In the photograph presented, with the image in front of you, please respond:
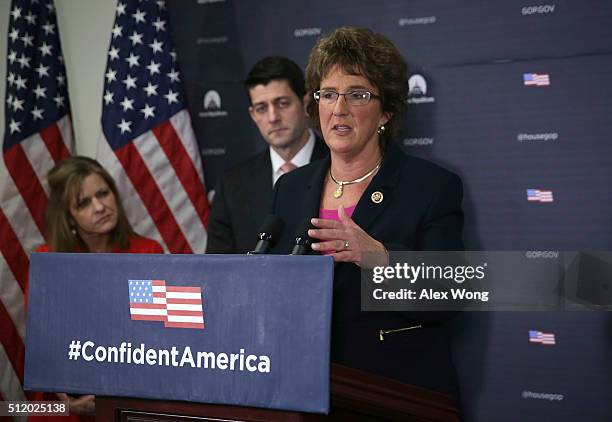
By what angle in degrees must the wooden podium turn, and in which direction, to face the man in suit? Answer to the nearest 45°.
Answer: approximately 135° to its right

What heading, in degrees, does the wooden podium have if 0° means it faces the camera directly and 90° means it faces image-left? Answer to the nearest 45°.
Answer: approximately 45°

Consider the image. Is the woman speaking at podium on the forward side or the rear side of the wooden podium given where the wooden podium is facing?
on the rear side

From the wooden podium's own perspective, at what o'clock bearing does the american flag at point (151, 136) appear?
The american flag is roughly at 4 o'clock from the wooden podium.

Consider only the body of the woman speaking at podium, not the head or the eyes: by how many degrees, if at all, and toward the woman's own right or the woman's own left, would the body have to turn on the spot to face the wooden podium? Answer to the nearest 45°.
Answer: approximately 45° to the woman's own left

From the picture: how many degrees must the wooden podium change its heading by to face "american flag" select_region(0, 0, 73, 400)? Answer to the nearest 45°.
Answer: approximately 90° to its right

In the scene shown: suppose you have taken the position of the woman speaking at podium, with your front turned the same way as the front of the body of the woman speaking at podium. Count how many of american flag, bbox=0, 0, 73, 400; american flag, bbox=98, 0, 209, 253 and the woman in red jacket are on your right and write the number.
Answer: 3

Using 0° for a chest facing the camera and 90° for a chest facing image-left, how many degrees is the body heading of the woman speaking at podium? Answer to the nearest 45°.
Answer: approximately 45°

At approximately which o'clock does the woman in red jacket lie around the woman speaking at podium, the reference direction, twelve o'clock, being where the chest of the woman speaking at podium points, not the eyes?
The woman in red jacket is roughly at 3 o'clock from the woman speaking at podium.

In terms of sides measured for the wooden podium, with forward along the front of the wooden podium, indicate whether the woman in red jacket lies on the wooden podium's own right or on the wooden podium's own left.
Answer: on the wooden podium's own right

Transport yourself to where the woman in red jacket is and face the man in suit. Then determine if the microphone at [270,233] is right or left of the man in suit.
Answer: right

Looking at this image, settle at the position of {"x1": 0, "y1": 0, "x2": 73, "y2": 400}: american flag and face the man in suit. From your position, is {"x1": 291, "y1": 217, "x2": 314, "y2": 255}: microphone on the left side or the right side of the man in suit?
right

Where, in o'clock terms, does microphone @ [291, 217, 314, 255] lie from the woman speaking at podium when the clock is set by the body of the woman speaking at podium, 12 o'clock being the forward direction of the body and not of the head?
The microphone is roughly at 11 o'clock from the woman speaking at podium.
